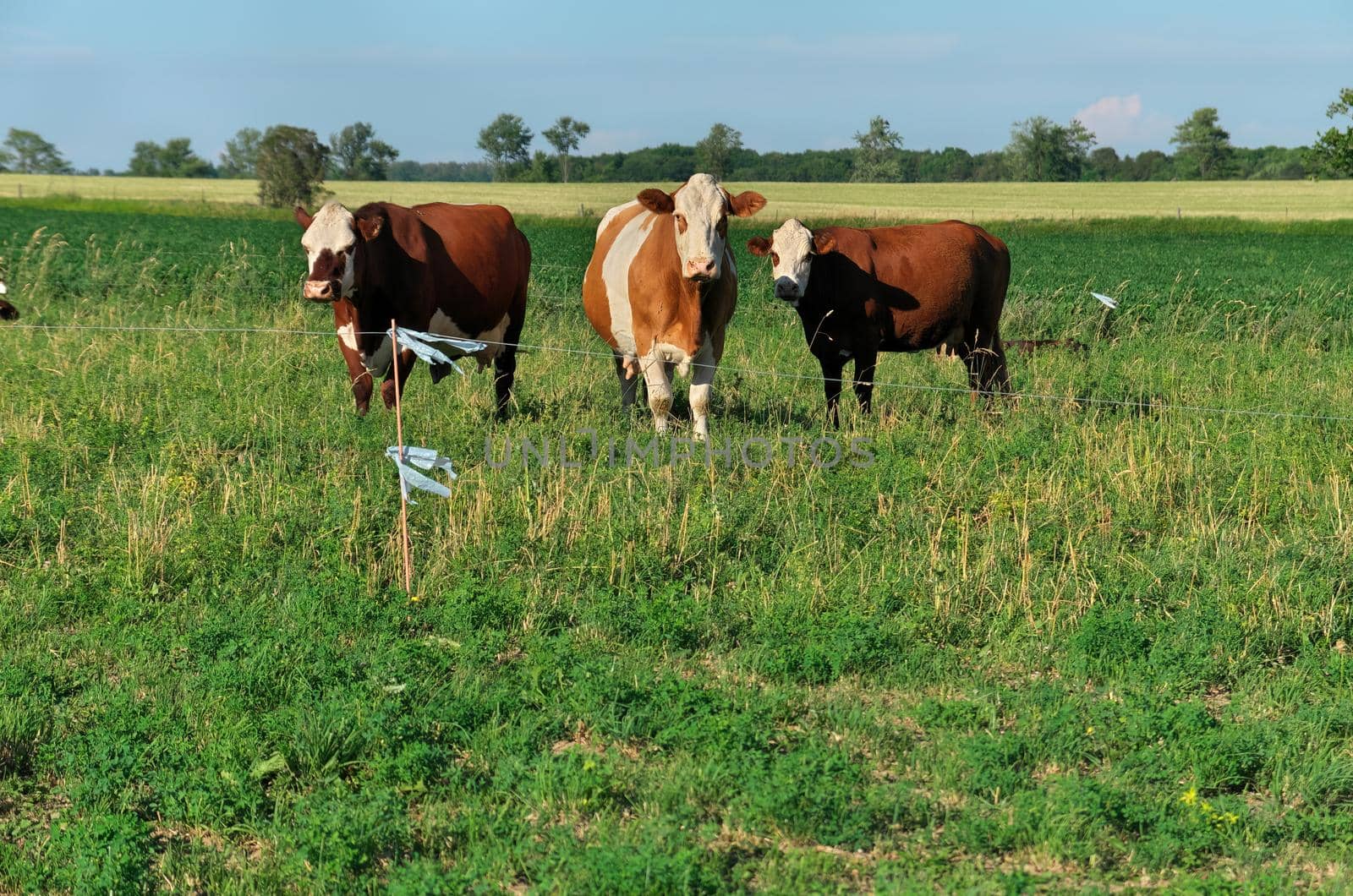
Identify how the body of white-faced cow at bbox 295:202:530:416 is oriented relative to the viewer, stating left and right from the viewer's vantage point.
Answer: facing the viewer and to the left of the viewer

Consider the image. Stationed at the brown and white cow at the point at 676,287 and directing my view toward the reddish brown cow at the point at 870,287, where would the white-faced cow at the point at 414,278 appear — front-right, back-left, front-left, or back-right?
back-left

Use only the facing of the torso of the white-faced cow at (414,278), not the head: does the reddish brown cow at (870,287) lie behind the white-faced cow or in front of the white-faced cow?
behind

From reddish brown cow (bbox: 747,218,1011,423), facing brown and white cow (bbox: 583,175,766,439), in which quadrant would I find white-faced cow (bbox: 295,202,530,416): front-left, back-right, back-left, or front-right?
front-right

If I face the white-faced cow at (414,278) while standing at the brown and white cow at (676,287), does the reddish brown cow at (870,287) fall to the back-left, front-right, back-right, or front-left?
back-right
